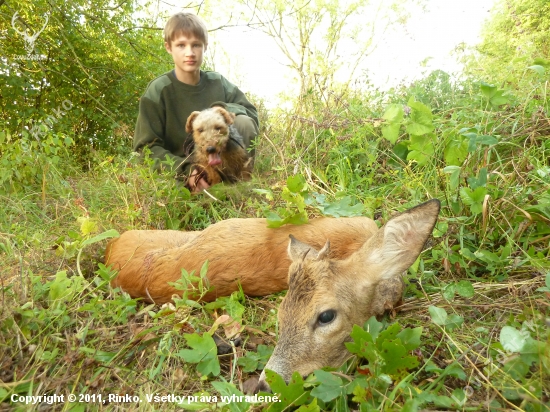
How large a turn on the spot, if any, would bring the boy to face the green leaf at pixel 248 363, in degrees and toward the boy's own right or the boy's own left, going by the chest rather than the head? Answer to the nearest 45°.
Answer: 0° — they already face it

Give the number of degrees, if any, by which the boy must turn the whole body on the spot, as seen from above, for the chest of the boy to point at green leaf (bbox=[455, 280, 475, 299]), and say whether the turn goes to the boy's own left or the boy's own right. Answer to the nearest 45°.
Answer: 0° — they already face it

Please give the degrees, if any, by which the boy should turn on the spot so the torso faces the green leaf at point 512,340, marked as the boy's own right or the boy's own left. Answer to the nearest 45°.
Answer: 0° — they already face it

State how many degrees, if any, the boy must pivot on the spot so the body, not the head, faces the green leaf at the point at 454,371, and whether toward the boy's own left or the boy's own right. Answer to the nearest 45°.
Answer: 0° — they already face it

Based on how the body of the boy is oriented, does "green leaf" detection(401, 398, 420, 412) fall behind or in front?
in front

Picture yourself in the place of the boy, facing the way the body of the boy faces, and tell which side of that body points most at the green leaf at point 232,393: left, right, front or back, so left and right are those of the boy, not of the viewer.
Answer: front

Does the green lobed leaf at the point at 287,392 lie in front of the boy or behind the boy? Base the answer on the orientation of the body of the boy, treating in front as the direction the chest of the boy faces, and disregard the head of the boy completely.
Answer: in front

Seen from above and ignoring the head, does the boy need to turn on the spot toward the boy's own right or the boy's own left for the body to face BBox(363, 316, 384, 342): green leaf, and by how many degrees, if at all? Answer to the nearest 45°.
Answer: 0° — they already face it

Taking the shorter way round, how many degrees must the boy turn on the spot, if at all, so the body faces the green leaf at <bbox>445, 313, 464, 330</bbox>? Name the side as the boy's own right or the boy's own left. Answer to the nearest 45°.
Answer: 0° — they already face it

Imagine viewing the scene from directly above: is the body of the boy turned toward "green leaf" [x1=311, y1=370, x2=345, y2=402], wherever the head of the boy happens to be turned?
yes

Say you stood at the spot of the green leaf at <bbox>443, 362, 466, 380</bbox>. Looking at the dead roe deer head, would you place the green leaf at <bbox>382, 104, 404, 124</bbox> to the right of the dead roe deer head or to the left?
right

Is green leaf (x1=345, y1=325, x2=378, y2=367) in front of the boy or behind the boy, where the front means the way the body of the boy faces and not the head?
in front
